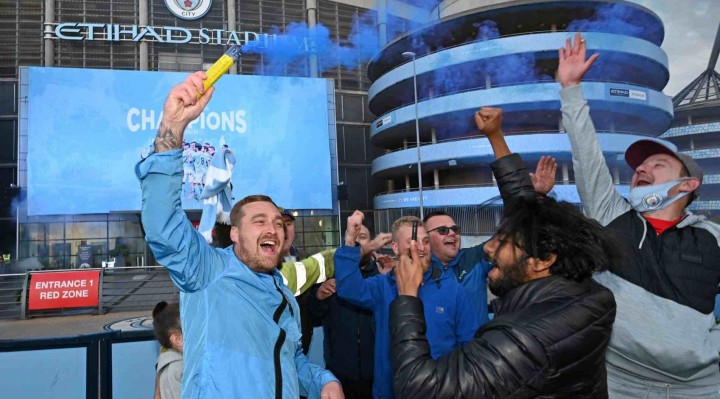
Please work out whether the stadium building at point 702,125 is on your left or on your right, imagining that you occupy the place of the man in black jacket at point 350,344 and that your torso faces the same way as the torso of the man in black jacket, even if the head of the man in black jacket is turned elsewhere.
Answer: on your left

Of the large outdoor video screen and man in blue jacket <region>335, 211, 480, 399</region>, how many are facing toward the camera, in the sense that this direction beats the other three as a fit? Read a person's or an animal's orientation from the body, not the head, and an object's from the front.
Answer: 2

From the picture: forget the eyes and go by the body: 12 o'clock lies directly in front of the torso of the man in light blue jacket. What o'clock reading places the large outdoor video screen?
The large outdoor video screen is roughly at 7 o'clock from the man in light blue jacket.

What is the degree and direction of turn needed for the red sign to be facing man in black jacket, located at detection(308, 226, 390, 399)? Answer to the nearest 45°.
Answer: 0° — it already faces them

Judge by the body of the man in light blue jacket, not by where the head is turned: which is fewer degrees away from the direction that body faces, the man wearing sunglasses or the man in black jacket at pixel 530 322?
the man in black jacket

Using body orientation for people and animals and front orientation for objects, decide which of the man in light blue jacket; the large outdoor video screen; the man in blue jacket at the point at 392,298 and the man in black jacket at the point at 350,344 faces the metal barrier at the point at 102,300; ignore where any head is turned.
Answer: the large outdoor video screen

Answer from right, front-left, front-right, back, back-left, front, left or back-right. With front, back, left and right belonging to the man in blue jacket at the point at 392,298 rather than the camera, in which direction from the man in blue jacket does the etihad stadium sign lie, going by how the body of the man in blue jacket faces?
back-right

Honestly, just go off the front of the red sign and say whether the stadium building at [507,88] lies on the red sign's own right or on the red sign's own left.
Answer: on the red sign's own left
